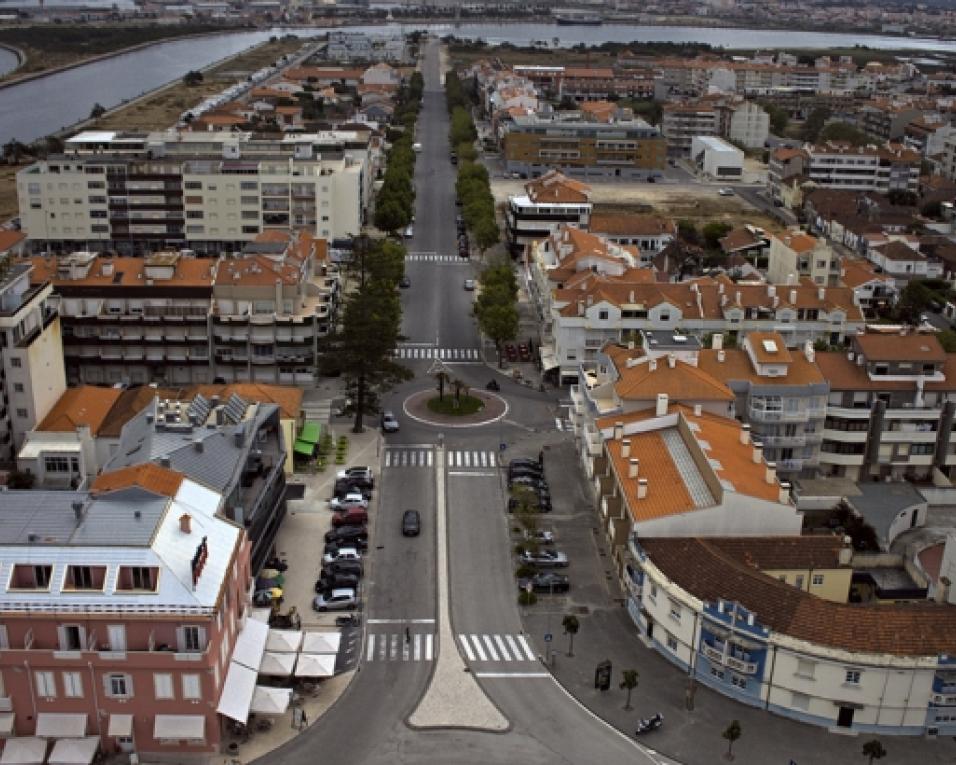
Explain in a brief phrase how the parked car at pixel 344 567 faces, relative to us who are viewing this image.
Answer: facing to the left of the viewer

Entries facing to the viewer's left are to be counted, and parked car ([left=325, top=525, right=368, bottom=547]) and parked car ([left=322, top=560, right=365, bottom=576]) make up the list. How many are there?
2

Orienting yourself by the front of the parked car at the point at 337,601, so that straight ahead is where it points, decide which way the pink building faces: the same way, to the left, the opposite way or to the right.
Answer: to the left

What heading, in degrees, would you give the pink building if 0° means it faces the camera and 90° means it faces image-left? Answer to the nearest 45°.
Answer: approximately 0°

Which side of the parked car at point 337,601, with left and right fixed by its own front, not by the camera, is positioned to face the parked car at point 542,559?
back

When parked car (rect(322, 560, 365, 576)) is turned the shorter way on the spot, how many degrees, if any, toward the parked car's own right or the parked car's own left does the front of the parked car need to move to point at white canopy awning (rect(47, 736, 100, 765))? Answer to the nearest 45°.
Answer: approximately 45° to the parked car's own left

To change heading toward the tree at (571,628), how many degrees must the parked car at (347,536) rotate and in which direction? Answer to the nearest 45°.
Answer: approximately 135° to its left

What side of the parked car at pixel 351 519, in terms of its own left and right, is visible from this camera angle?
left

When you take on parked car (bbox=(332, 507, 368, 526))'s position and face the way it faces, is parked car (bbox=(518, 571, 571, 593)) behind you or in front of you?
behind

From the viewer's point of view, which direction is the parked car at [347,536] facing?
to the viewer's left

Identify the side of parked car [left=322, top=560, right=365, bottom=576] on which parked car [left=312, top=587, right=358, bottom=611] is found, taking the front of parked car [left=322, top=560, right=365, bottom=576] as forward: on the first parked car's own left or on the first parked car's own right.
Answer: on the first parked car's own left

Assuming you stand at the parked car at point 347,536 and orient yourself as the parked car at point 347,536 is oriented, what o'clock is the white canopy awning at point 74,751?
The white canopy awning is roughly at 10 o'clock from the parked car.

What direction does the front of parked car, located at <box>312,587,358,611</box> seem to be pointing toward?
to the viewer's left

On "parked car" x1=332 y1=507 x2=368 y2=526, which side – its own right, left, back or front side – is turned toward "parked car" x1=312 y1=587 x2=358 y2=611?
left
